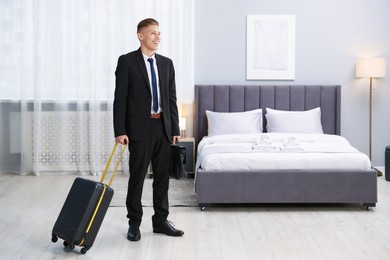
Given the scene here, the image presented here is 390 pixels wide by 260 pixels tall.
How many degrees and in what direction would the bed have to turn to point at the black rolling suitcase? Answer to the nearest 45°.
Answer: approximately 45° to its right

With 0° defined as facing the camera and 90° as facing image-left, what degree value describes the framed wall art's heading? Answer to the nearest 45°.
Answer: approximately 0°

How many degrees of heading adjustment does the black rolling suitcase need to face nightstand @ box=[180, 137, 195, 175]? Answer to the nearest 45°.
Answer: approximately 135° to its right

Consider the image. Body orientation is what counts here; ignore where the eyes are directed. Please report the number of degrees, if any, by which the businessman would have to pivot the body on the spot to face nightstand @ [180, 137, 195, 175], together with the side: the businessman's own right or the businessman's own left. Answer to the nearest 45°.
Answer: approximately 135° to the businessman's own left

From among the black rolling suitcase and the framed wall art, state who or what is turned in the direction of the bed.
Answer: the framed wall art

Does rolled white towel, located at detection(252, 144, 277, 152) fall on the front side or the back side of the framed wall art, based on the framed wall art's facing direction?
on the front side

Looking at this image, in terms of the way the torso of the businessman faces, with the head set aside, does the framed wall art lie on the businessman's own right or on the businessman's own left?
on the businessman's own left

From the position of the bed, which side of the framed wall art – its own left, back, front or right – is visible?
front

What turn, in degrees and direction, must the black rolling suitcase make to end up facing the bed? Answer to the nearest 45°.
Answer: approximately 180°

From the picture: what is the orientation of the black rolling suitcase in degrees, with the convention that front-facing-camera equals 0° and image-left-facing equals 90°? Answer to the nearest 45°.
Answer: approximately 45°
